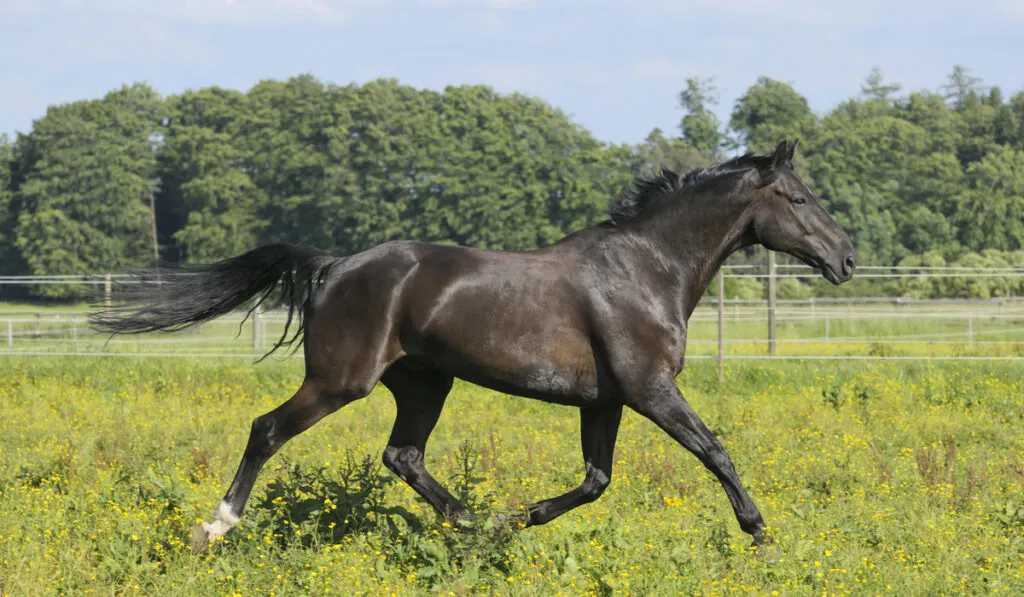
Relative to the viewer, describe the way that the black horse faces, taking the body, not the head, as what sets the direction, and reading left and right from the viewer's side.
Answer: facing to the right of the viewer
